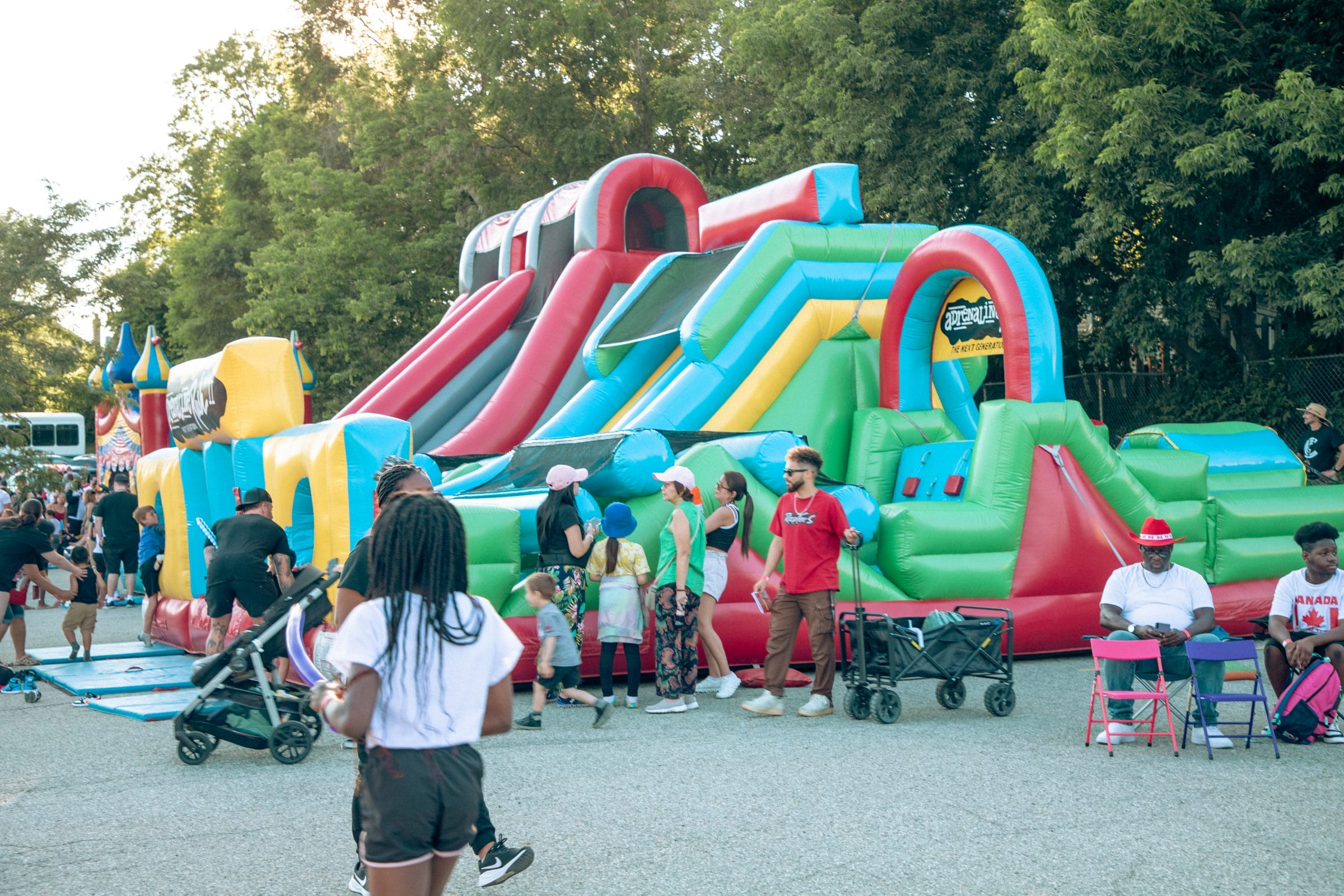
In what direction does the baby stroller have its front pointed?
to the viewer's left

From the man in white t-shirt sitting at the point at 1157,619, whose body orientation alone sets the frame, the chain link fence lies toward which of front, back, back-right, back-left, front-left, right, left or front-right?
back

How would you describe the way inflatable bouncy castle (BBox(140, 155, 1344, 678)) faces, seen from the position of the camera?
facing the viewer and to the left of the viewer

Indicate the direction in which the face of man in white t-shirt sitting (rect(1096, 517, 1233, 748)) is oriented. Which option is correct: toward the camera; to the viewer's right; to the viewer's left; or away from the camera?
toward the camera

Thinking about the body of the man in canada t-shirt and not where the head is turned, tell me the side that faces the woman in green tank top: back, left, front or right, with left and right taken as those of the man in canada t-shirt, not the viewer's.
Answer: right

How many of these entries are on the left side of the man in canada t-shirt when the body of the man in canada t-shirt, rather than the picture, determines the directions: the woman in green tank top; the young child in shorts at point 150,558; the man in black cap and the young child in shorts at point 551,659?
0

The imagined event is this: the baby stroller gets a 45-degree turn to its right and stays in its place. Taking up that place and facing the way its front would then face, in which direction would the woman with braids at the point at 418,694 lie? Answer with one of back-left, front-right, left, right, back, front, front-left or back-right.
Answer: back-left

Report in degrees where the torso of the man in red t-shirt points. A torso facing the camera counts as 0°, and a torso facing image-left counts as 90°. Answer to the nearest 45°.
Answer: approximately 45°

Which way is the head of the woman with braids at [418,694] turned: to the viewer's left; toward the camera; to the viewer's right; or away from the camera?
away from the camera

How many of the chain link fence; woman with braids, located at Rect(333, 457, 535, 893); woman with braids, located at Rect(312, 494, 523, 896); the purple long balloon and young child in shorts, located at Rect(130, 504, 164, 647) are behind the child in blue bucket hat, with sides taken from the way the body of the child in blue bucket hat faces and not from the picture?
3

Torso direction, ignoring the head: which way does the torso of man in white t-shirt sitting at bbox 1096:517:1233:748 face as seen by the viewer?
toward the camera

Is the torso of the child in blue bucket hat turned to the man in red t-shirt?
no

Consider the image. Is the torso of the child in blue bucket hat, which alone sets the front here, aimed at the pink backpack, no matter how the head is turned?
no

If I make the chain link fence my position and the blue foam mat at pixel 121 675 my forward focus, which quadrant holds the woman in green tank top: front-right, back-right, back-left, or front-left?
front-left

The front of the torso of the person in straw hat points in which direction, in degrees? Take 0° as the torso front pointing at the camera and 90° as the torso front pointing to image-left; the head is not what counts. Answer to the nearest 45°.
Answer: approximately 45°

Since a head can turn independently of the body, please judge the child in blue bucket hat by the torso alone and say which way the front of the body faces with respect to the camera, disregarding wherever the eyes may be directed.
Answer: away from the camera

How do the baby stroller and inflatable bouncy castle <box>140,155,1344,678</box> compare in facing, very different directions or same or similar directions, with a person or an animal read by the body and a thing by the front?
same or similar directions

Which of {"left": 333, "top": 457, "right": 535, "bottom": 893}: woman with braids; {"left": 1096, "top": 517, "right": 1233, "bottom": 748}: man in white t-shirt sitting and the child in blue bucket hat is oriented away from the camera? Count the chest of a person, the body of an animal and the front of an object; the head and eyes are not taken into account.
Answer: the child in blue bucket hat

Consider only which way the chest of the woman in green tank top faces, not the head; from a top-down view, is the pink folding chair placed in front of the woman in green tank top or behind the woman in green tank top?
behind
